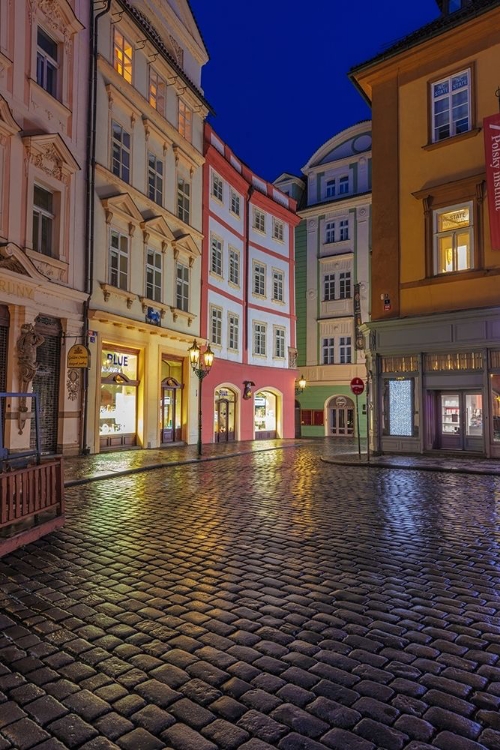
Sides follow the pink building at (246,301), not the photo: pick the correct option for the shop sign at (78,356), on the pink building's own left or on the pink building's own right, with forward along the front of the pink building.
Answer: on the pink building's own right

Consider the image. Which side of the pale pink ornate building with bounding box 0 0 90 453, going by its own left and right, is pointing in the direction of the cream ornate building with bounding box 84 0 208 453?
left

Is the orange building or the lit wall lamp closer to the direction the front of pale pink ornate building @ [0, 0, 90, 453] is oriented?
the orange building

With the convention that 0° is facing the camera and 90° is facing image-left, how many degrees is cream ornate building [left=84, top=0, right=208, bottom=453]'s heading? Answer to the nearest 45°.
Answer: approximately 315°

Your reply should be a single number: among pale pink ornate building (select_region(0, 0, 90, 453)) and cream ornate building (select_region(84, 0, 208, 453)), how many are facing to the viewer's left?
0

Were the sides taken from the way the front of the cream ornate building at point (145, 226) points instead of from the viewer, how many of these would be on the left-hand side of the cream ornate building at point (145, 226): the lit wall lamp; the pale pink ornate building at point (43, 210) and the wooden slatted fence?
1

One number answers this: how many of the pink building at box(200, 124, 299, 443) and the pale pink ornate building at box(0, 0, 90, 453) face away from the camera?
0

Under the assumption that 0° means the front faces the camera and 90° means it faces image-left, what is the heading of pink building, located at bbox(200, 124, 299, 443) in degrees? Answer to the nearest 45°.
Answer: approximately 315°

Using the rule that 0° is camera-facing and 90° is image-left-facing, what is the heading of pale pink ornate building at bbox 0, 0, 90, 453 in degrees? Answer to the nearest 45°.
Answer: approximately 315°

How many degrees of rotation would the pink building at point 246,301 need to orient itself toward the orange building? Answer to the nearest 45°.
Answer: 0° — it already faces it

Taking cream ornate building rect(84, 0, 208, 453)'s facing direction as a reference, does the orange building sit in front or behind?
in front
